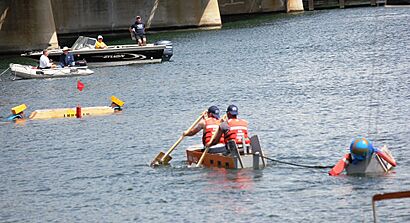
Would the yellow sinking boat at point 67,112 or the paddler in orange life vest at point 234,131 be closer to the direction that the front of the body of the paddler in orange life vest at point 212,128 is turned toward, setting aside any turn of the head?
the yellow sinking boat

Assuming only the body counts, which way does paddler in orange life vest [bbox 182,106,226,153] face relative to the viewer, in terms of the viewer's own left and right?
facing away from the viewer and to the left of the viewer

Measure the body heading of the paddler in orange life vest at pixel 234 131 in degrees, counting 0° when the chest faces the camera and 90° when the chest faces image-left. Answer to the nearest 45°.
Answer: approximately 135°

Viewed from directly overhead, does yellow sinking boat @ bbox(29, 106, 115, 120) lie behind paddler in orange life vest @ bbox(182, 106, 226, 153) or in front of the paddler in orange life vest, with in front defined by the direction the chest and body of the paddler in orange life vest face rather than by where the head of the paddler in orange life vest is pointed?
in front

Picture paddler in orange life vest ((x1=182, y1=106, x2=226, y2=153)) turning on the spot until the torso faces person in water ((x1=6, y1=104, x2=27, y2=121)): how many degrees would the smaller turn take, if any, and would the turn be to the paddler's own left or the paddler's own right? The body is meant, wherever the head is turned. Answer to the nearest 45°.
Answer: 0° — they already face them

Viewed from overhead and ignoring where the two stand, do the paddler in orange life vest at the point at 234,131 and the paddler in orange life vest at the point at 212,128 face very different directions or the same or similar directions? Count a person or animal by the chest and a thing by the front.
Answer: same or similar directions

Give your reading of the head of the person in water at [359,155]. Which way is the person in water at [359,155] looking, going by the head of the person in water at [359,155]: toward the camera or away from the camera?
away from the camera

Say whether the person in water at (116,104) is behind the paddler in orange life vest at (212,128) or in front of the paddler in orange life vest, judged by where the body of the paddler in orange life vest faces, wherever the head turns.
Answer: in front

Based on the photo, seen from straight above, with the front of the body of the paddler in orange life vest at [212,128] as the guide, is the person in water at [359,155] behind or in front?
behind

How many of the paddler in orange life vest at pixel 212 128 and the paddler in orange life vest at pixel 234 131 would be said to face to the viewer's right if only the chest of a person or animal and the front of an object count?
0
